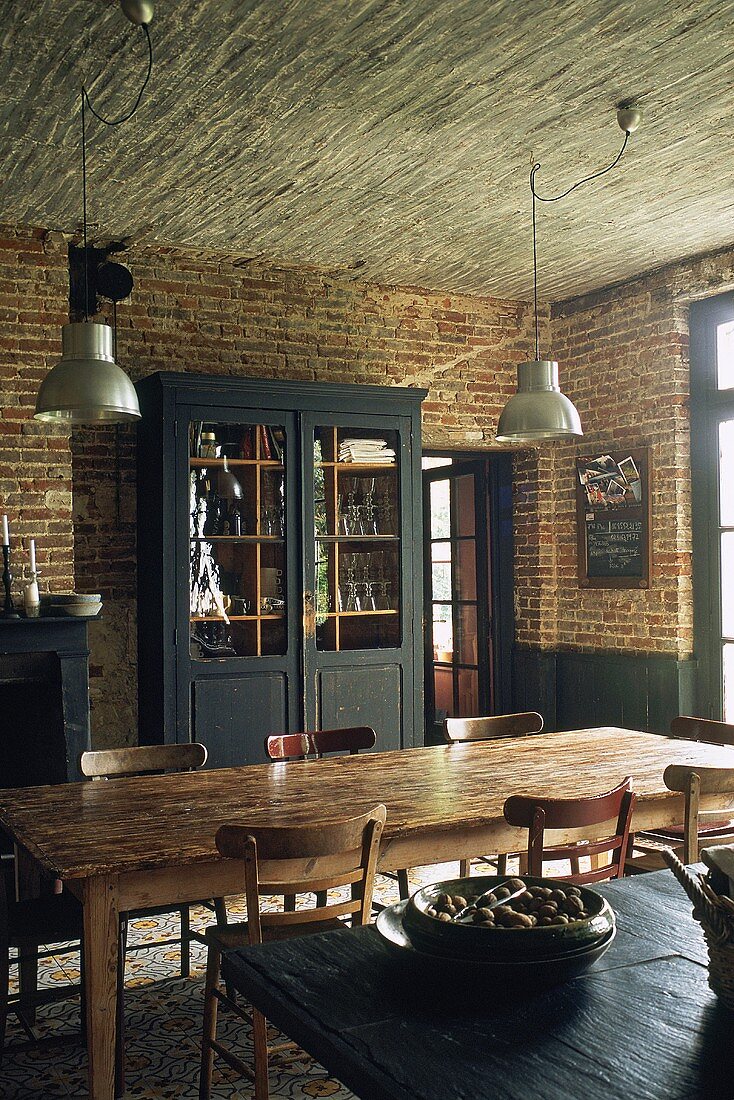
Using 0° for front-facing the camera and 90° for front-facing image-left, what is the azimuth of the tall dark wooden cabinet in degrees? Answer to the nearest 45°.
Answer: approximately 315°

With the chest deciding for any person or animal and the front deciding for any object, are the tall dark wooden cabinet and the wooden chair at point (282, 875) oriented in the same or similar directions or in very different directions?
very different directions

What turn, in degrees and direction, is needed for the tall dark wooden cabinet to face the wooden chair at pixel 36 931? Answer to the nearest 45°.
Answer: approximately 45° to its right

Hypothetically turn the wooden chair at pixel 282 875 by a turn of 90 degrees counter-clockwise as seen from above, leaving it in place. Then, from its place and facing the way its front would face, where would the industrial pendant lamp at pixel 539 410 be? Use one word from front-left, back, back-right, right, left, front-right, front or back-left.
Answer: back

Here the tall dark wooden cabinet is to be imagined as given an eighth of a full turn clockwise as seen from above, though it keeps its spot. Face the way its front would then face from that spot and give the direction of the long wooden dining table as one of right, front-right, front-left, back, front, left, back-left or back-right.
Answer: front

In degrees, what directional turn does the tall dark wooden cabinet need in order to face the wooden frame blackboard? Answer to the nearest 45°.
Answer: approximately 45° to its left

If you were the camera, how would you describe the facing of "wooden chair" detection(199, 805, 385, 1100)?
facing away from the viewer and to the left of the viewer

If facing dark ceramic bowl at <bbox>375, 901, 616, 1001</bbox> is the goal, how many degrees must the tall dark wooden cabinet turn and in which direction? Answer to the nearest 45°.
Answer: approximately 45° to its right

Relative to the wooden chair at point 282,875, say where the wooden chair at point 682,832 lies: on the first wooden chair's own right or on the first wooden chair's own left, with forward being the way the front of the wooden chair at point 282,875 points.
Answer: on the first wooden chair's own right

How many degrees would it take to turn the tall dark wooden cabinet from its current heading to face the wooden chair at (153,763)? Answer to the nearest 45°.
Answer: approximately 45° to its right

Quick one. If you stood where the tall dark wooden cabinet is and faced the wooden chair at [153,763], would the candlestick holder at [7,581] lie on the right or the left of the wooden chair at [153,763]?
right

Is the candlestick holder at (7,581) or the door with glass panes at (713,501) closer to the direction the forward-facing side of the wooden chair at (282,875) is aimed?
the candlestick holder

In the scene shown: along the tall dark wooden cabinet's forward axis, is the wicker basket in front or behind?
in front
